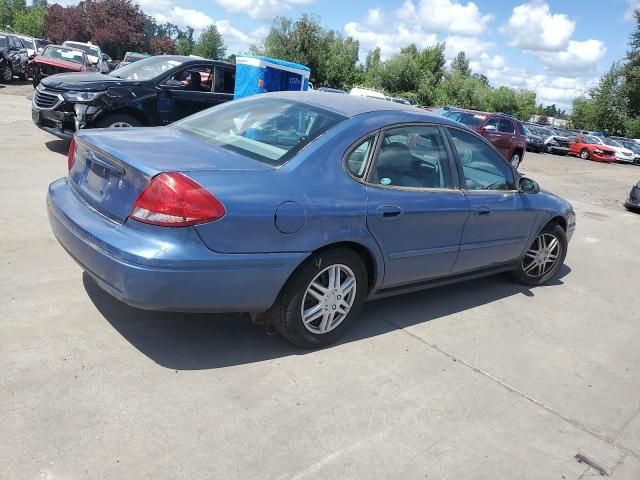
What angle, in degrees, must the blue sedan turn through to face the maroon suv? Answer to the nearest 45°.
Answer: approximately 45° to its left

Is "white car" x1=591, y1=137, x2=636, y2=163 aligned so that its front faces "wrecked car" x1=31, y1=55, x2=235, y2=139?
no

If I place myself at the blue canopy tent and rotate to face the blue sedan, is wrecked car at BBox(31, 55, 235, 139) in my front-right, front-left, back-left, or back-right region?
front-right

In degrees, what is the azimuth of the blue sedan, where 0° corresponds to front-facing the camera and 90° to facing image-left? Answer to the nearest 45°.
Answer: approximately 225°

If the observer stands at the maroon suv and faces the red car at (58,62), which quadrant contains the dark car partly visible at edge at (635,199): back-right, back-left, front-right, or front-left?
back-left

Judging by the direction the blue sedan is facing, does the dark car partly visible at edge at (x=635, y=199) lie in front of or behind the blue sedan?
in front

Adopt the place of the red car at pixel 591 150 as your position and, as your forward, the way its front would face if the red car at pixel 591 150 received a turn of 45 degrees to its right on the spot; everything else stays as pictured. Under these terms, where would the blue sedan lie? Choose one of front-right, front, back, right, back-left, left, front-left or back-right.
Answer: front

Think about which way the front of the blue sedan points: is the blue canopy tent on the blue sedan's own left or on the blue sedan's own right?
on the blue sedan's own left

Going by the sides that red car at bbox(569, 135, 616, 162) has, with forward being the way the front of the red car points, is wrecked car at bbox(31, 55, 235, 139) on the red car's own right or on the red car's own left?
on the red car's own right

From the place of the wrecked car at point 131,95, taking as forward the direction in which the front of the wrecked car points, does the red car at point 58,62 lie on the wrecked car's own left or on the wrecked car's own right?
on the wrecked car's own right

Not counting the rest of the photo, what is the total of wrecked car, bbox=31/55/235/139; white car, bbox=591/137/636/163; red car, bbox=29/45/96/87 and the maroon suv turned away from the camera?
0

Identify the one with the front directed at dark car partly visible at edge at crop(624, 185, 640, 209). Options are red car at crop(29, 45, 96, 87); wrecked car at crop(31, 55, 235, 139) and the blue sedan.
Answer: the blue sedan

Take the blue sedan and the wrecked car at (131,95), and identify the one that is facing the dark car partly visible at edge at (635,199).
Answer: the blue sedan

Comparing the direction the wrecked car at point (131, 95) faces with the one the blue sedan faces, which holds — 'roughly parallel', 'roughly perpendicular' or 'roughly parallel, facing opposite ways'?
roughly parallel, facing opposite ways

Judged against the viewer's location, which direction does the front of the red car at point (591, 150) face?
facing the viewer and to the right of the viewer

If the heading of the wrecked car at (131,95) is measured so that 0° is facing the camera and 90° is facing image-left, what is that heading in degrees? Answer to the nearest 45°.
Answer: approximately 45°
